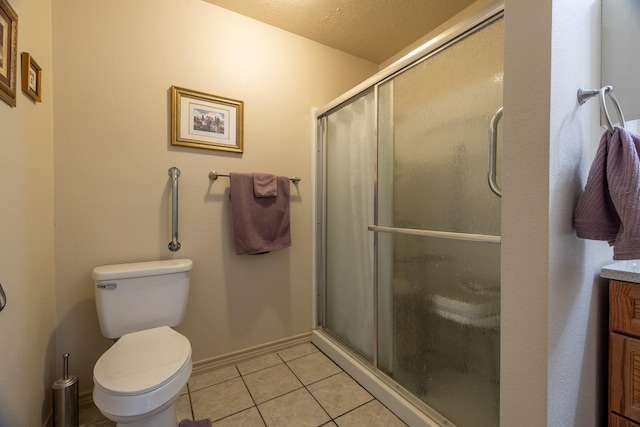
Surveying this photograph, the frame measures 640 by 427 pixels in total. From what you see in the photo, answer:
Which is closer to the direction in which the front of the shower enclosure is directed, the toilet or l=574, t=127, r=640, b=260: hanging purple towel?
the toilet

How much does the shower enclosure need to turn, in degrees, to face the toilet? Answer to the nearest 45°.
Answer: approximately 45° to its right

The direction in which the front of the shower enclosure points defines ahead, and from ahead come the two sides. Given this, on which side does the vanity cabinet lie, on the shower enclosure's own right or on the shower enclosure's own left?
on the shower enclosure's own left

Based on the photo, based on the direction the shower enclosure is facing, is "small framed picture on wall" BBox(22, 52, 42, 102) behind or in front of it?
in front

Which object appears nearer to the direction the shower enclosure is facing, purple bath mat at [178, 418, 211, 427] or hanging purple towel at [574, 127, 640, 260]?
the purple bath mat

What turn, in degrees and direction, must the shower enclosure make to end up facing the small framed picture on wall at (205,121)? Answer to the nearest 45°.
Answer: approximately 45° to its right

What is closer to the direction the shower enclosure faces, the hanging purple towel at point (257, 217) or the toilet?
the toilet

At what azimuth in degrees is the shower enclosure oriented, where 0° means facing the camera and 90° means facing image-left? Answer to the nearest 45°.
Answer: approximately 45°

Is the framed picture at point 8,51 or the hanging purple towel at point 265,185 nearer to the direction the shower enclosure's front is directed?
the framed picture

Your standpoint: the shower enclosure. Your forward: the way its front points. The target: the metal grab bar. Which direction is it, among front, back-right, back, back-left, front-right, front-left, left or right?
front-right

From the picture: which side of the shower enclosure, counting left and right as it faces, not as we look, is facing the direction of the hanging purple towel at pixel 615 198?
left

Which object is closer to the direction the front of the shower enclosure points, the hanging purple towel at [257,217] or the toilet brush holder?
the toilet brush holder
